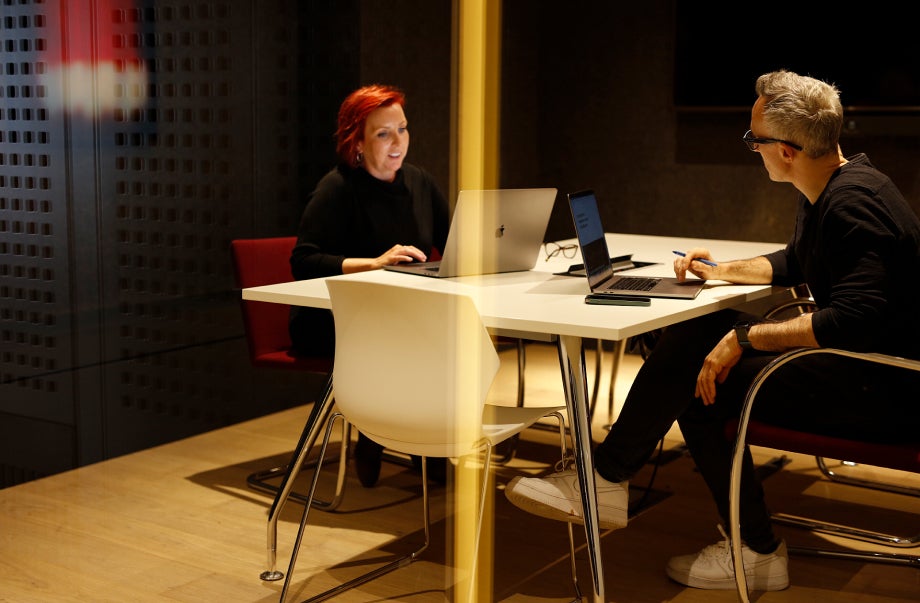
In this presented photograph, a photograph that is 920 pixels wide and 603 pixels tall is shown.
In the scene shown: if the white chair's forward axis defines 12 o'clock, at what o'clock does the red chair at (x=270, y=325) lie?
The red chair is roughly at 10 o'clock from the white chair.

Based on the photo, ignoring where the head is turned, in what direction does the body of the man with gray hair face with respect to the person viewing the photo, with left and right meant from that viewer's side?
facing to the left of the viewer

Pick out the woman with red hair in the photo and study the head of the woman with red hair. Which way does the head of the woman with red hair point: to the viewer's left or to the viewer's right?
to the viewer's right

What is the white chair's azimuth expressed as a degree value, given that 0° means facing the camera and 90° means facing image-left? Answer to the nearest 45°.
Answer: approximately 225°

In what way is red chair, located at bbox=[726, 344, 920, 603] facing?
to the viewer's left

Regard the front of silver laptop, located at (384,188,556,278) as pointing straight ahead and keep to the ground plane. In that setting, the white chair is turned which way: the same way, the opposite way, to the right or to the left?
to the right

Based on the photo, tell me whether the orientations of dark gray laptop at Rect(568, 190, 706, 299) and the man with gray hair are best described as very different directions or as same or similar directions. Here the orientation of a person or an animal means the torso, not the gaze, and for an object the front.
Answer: very different directions

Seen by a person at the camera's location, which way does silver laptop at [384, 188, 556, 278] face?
facing away from the viewer and to the left of the viewer

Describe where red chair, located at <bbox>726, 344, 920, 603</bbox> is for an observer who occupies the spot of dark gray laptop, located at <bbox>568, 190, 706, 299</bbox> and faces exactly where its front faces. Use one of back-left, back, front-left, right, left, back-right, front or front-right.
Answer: front-right

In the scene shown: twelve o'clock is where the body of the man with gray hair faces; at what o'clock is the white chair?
The white chair is roughly at 11 o'clock from the man with gray hair.

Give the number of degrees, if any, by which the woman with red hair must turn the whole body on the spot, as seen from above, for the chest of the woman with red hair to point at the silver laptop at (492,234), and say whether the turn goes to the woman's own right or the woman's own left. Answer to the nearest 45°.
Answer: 0° — they already face it

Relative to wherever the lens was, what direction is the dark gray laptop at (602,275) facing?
facing to the right of the viewer
